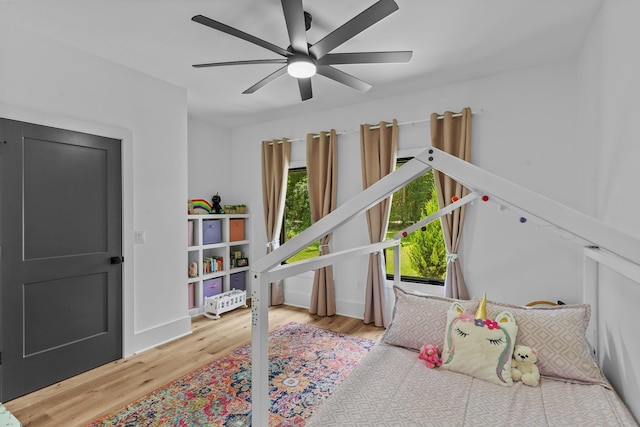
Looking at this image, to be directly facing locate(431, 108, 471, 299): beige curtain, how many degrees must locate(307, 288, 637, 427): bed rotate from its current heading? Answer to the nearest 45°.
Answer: approximately 180°

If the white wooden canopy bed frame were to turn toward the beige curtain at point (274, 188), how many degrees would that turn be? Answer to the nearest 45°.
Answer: approximately 135° to its right

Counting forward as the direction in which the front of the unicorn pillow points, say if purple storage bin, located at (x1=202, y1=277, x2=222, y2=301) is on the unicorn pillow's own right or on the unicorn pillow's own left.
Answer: on the unicorn pillow's own right

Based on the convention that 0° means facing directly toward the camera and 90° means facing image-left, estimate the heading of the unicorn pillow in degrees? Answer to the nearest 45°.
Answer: approximately 0°

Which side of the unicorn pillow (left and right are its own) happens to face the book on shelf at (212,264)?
right

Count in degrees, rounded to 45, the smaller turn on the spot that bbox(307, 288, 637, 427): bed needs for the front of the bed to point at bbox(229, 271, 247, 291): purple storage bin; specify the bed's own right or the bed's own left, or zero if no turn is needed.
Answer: approximately 135° to the bed's own right

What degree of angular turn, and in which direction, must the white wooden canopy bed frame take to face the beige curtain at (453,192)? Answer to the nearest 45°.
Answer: approximately 180°

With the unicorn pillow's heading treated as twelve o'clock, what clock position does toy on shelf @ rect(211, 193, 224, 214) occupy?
The toy on shelf is roughly at 4 o'clock from the unicorn pillow.

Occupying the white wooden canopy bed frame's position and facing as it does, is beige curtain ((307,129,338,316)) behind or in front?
behind
